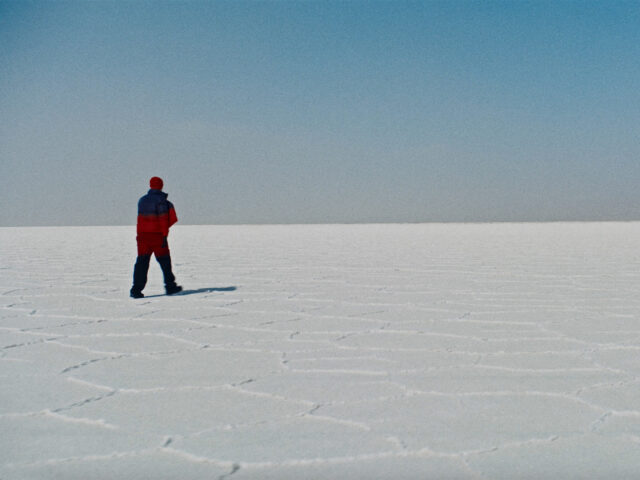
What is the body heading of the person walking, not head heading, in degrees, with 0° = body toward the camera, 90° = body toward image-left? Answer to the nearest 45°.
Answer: approximately 225°
